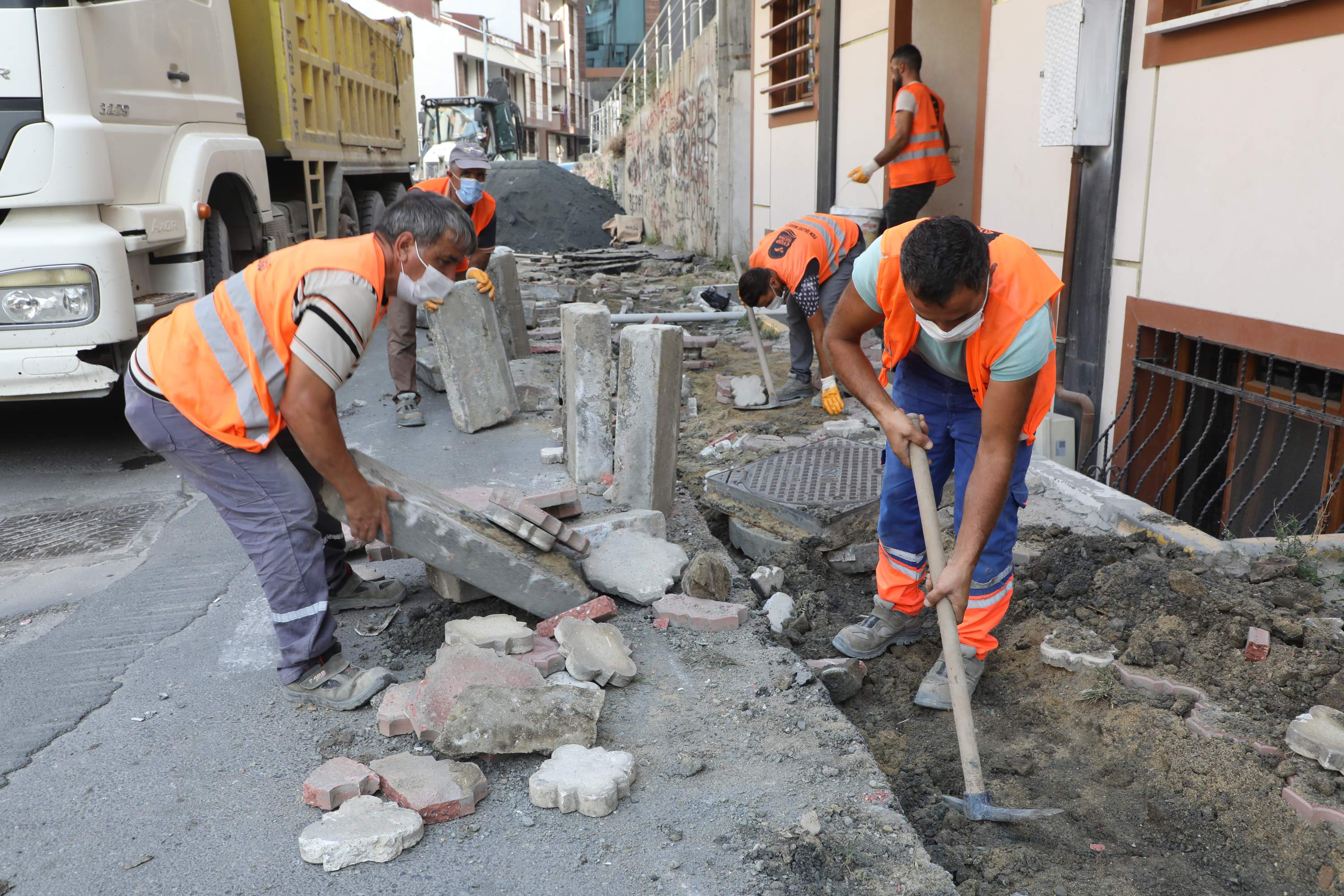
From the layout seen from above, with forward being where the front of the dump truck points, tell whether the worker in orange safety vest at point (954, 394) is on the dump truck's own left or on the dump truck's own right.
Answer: on the dump truck's own left

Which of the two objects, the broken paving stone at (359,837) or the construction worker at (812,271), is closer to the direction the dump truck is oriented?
the broken paving stone

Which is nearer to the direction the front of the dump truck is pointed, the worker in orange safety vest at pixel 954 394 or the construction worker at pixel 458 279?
the worker in orange safety vest

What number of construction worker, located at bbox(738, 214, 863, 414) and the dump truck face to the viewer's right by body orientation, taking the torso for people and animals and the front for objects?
0

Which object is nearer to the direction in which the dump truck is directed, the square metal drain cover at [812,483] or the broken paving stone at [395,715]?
the broken paving stone

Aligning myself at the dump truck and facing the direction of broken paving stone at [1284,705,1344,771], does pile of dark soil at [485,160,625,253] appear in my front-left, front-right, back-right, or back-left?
back-left

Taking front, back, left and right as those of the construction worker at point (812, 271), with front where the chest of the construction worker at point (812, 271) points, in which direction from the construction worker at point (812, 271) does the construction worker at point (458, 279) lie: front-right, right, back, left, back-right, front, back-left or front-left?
front

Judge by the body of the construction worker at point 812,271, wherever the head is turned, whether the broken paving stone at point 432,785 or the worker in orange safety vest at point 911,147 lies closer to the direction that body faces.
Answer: the broken paving stone

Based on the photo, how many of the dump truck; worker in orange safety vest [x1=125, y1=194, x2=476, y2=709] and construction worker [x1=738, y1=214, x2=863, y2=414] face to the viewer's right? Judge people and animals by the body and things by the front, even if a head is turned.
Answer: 1

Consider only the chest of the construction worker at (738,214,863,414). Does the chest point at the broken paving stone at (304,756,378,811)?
no

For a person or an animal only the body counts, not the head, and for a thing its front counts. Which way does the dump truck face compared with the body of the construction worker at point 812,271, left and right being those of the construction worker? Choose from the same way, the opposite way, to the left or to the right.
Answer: to the left

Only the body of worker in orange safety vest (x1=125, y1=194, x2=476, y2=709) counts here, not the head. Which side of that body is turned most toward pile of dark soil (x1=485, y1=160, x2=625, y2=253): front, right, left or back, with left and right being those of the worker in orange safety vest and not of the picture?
left

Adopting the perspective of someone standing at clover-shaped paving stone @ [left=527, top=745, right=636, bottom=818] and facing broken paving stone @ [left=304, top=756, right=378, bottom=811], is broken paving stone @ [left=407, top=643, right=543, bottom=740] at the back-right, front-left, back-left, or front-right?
front-right

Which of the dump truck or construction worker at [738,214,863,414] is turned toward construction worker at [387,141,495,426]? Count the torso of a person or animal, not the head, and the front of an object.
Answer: construction worker at [738,214,863,414]

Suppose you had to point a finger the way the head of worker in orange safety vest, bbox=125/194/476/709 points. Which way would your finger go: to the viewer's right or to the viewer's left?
to the viewer's right

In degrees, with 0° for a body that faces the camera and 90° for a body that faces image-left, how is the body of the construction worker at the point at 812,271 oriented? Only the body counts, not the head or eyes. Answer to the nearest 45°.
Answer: approximately 90°
